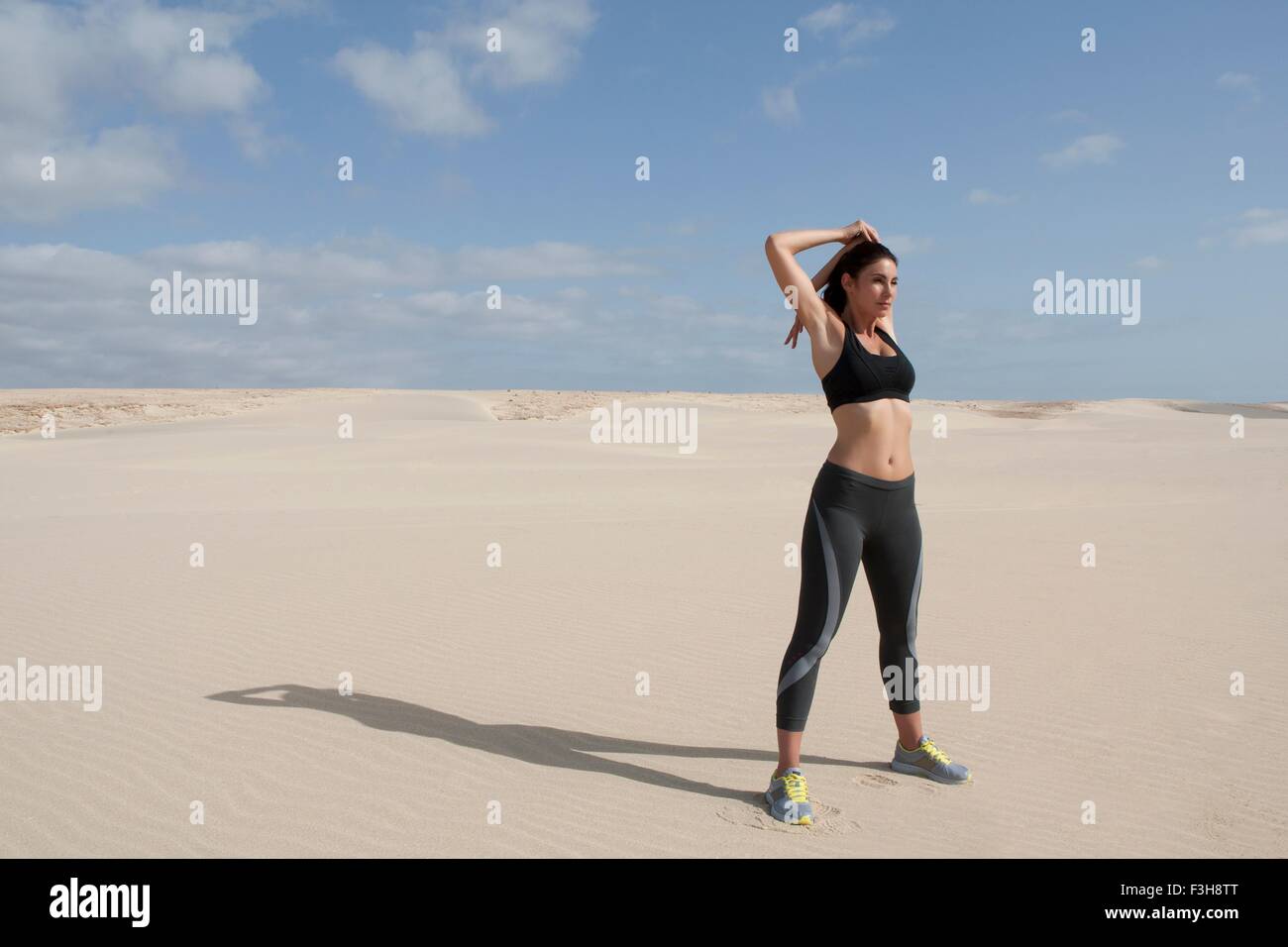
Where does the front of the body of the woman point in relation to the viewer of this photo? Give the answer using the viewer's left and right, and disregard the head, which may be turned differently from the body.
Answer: facing the viewer and to the right of the viewer
